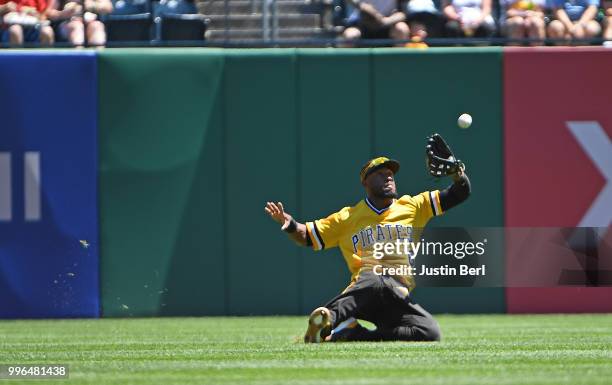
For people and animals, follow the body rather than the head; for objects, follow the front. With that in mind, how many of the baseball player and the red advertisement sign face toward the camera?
2

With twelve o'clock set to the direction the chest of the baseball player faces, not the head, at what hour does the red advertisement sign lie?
The red advertisement sign is roughly at 7 o'clock from the baseball player.

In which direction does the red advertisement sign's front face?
toward the camera

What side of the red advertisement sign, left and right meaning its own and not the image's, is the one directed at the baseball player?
front

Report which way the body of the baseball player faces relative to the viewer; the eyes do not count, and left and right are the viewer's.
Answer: facing the viewer
